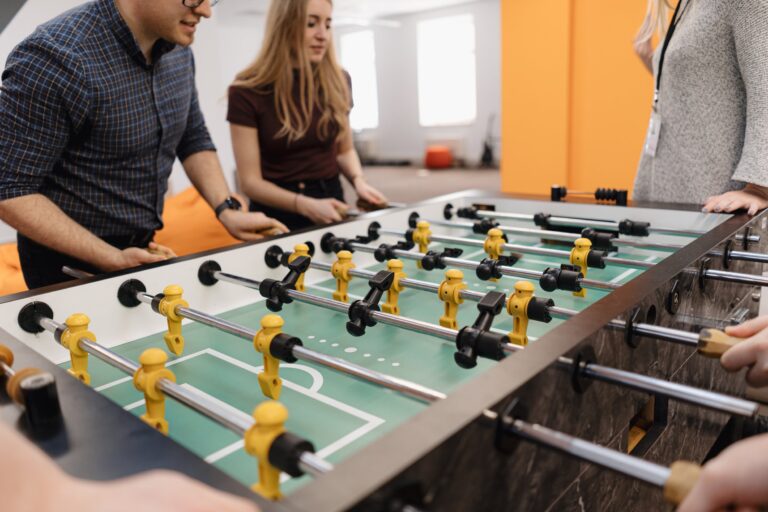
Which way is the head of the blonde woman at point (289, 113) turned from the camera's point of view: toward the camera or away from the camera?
toward the camera

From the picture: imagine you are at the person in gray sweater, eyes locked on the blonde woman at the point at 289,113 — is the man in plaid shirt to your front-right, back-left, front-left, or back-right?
front-left

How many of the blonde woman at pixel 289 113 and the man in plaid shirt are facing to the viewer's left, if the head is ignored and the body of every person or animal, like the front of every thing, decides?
0

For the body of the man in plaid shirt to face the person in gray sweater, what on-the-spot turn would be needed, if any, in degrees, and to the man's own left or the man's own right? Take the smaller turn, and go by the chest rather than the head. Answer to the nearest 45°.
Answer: approximately 45° to the man's own left

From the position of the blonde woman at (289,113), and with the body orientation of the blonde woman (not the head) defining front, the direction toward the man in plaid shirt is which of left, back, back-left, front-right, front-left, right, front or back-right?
right

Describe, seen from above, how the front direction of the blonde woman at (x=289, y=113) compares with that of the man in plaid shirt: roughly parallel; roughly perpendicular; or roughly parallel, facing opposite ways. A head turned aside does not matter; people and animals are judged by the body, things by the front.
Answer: roughly parallel

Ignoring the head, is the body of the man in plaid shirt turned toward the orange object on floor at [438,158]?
no

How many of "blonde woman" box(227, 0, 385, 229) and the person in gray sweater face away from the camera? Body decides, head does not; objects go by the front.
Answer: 0

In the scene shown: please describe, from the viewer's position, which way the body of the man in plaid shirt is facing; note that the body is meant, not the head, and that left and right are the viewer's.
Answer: facing the viewer and to the right of the viewer

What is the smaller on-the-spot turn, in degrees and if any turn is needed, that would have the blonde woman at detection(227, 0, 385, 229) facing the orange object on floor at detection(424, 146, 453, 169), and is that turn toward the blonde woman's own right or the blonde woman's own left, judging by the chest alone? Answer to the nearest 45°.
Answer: approximately 135° to the blonde woman's own left

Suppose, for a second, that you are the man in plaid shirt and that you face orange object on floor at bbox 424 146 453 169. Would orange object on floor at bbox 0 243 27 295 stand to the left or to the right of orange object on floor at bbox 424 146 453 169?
left

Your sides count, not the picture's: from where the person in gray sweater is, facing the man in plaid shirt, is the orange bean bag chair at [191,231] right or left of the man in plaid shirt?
right

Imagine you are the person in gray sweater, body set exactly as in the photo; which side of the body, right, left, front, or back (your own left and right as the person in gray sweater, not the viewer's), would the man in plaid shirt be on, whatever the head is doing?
front
